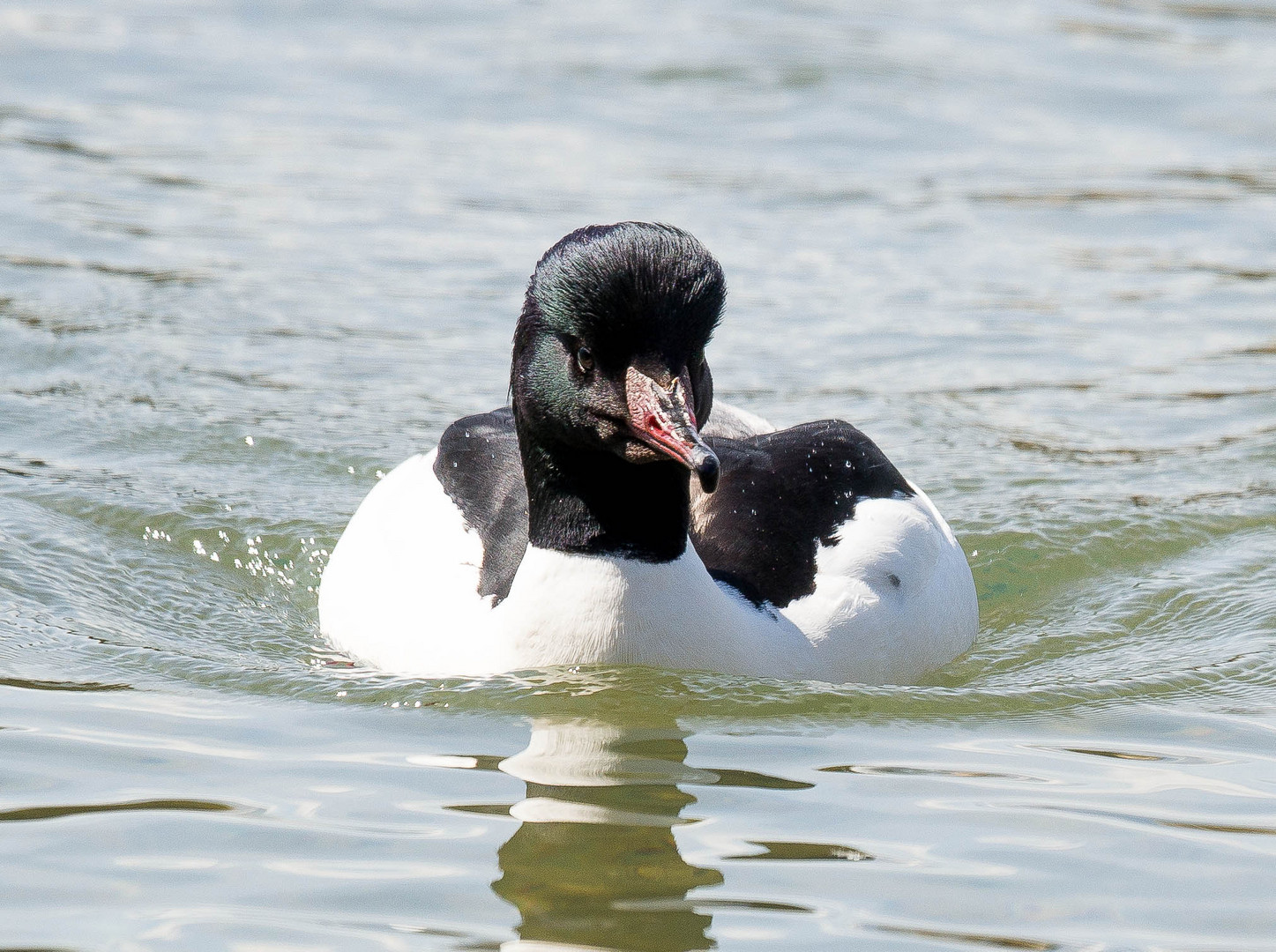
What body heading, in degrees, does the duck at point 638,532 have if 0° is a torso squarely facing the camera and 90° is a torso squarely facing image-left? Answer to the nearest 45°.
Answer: approximately 0°
